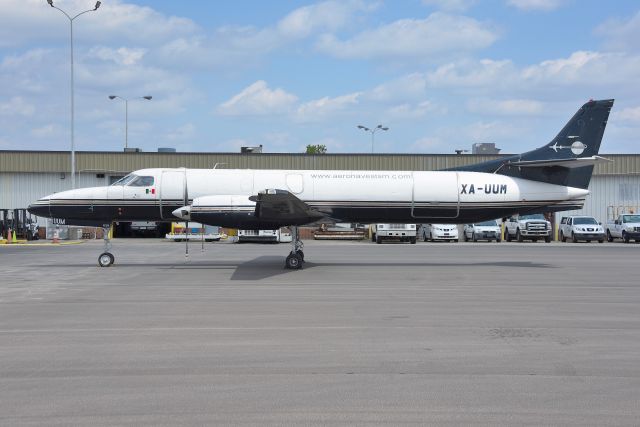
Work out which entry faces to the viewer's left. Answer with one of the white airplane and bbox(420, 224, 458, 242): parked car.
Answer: the white airplane

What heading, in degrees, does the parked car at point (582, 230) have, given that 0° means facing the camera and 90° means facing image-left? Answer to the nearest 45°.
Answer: approximately 315°

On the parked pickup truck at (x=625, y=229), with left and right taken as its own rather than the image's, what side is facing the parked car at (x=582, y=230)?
right

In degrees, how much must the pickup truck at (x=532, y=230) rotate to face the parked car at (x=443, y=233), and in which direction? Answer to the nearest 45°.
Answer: approximately 90° to its right

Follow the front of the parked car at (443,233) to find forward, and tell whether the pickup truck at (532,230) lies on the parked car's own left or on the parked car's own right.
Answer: on the parked car's own left

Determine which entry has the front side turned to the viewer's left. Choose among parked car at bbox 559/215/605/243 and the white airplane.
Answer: the white airplane

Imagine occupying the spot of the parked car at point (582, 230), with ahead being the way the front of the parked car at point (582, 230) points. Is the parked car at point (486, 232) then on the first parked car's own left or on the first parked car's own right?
on the first parked car's own right

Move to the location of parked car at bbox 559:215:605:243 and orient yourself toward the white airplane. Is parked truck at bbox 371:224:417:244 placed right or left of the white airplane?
right

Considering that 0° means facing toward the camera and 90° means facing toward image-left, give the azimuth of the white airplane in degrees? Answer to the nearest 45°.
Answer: approximately 90°
